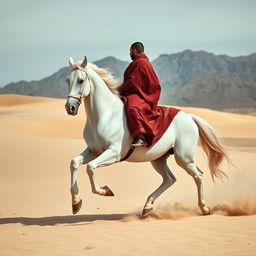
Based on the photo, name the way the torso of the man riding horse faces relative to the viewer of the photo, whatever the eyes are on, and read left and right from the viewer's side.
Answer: facing to the left of the viewer
